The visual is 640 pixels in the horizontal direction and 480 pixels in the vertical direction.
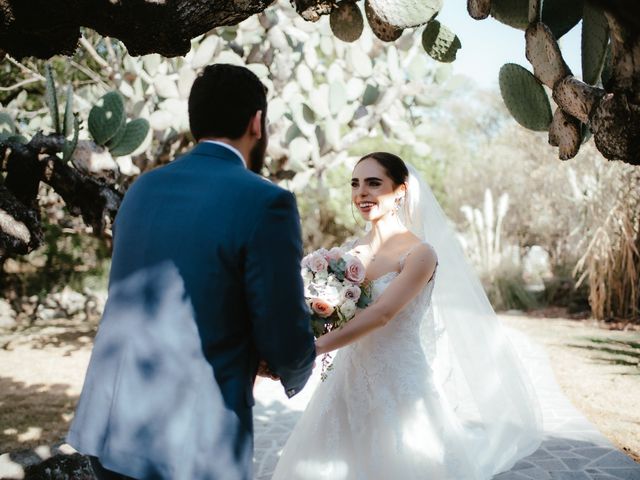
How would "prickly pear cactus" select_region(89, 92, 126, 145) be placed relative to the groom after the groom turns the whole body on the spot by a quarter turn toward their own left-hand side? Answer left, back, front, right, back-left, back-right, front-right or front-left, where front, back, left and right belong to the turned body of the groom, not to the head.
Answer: front-right

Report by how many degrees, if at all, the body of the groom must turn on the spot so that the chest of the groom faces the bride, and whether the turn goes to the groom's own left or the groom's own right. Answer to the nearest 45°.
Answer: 0° — they already face them

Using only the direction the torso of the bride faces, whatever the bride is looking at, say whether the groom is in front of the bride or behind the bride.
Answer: in front

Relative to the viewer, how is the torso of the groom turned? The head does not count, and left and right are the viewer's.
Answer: facing away from the viewer and to the right of the viewer

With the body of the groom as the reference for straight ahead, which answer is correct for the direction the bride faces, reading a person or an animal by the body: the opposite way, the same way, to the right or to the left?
the opposite way

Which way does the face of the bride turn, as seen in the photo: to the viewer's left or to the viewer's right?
to the viewer's left

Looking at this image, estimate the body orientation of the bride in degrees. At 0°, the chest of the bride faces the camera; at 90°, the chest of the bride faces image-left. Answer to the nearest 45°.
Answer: approximately 45°

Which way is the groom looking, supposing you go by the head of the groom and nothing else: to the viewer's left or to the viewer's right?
to the viewer's right
